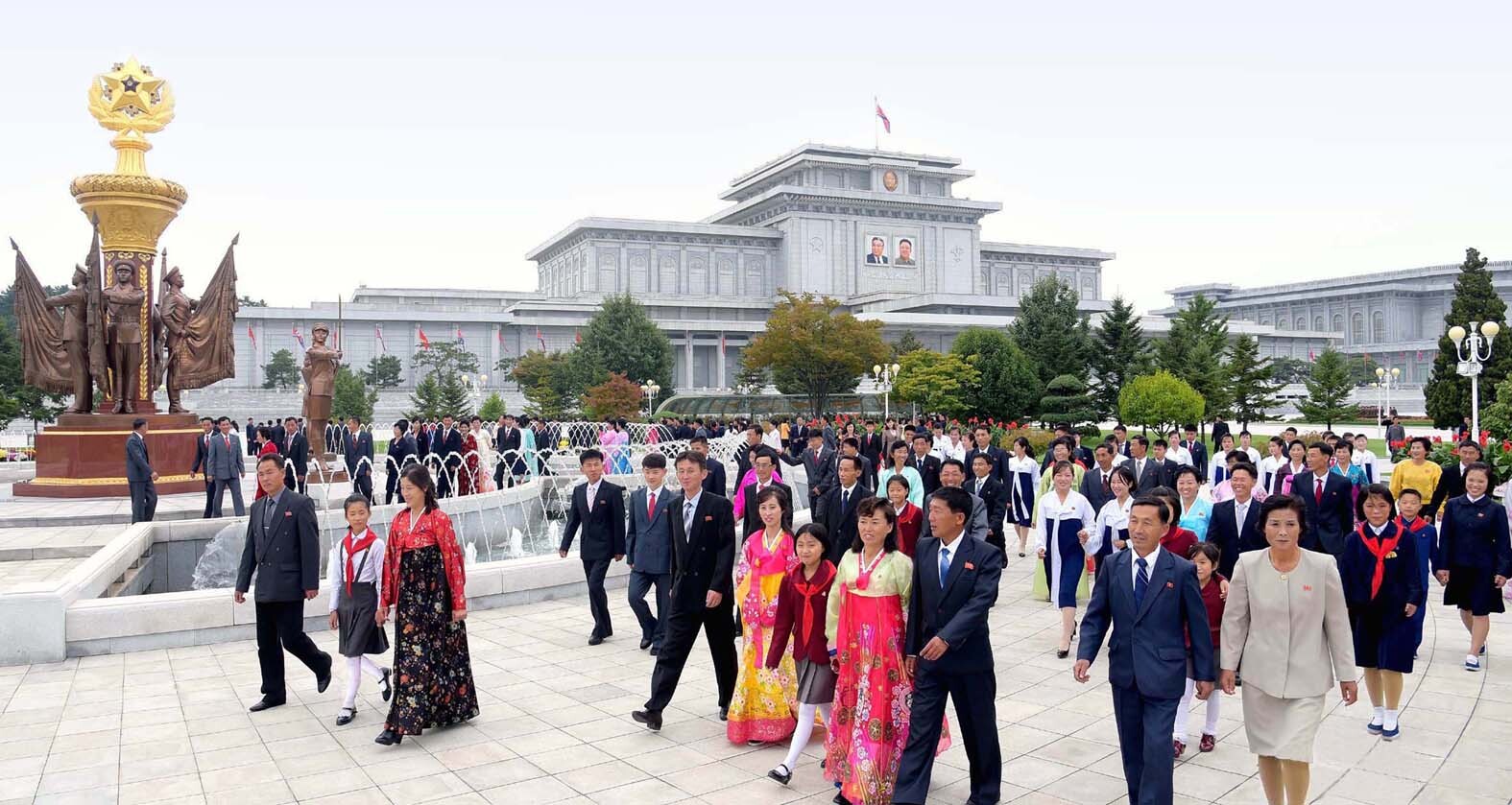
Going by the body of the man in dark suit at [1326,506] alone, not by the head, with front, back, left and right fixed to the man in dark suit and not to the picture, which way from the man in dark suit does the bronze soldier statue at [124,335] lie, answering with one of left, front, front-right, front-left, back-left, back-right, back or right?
front-right

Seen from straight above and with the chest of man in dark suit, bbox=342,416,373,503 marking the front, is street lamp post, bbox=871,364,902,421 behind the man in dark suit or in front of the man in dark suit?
behind

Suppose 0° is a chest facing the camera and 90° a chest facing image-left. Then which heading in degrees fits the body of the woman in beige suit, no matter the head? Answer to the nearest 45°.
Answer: approximately 0°

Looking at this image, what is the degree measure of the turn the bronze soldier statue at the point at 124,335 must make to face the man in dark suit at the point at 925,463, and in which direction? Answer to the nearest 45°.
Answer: approximately 45° to its left

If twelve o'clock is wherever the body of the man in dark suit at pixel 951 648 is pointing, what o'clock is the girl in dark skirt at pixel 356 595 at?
The girl in dark skirt is roughly at 2 o'clock from the man in dark suit.

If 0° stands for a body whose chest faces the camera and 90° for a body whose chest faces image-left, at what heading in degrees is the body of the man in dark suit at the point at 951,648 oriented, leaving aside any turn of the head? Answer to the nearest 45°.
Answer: approximately 45°

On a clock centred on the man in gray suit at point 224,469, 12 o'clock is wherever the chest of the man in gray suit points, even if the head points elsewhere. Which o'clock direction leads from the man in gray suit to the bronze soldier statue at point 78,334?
The bronze soldier statue is roughly at 5 o'clock from the man in gray suit.

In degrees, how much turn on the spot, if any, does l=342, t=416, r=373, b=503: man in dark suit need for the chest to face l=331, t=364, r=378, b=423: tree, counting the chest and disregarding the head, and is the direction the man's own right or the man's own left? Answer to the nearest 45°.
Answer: approximately 135° to the man's own right

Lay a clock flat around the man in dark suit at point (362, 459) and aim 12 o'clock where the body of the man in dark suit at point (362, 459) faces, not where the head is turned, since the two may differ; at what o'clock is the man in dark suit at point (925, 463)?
the man in dark suit at point (925, 463) is roughly at 9 o'clock from the man in dark suit at point (362, 459).
